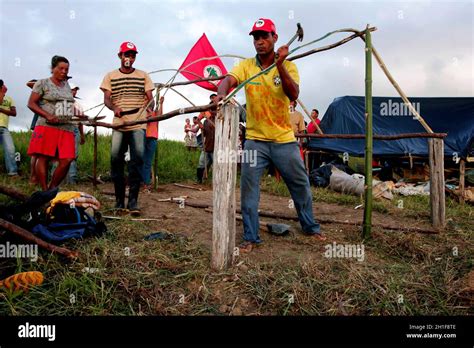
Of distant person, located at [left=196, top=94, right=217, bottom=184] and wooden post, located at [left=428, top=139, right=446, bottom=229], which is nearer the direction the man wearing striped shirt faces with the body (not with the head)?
the wooden post

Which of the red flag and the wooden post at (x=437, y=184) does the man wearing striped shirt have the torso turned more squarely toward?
the wooden post

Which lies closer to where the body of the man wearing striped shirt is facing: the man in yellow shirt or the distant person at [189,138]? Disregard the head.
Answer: the man in yellow shirt

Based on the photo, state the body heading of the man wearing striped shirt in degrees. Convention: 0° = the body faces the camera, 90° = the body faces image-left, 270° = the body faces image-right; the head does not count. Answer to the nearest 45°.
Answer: approximately 0°

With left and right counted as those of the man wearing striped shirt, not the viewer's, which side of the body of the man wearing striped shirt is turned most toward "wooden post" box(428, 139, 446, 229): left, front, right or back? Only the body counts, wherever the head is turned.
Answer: left

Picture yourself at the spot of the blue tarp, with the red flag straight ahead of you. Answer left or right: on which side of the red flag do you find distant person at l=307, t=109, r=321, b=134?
right

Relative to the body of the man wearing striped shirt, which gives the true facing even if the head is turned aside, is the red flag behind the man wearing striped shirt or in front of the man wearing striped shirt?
behind

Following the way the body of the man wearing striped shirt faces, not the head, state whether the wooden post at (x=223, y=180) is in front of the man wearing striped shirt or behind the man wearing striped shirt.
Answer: in front

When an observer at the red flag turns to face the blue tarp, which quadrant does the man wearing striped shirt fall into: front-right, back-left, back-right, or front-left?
back-right

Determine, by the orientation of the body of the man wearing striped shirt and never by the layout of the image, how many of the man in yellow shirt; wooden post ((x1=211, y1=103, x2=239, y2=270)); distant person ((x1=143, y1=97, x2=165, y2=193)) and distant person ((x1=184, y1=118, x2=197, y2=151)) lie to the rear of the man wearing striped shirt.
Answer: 2

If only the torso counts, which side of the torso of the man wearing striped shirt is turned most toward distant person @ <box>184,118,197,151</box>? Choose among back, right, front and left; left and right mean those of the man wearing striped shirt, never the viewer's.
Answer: back
